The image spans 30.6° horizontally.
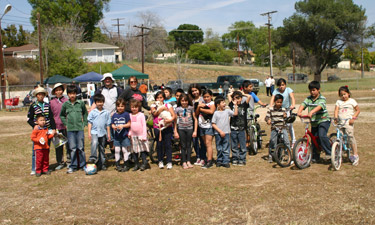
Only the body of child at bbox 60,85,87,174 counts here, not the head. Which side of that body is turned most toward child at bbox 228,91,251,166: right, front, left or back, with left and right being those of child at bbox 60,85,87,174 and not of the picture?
left

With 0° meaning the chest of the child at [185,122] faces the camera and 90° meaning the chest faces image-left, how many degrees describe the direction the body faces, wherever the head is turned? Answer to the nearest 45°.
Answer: approximately 0°

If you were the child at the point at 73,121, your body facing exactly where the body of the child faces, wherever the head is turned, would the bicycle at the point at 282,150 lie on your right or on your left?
on your left

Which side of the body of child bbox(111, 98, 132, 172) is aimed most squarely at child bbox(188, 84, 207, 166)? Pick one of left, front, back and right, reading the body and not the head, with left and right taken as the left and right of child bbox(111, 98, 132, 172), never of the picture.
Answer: left
